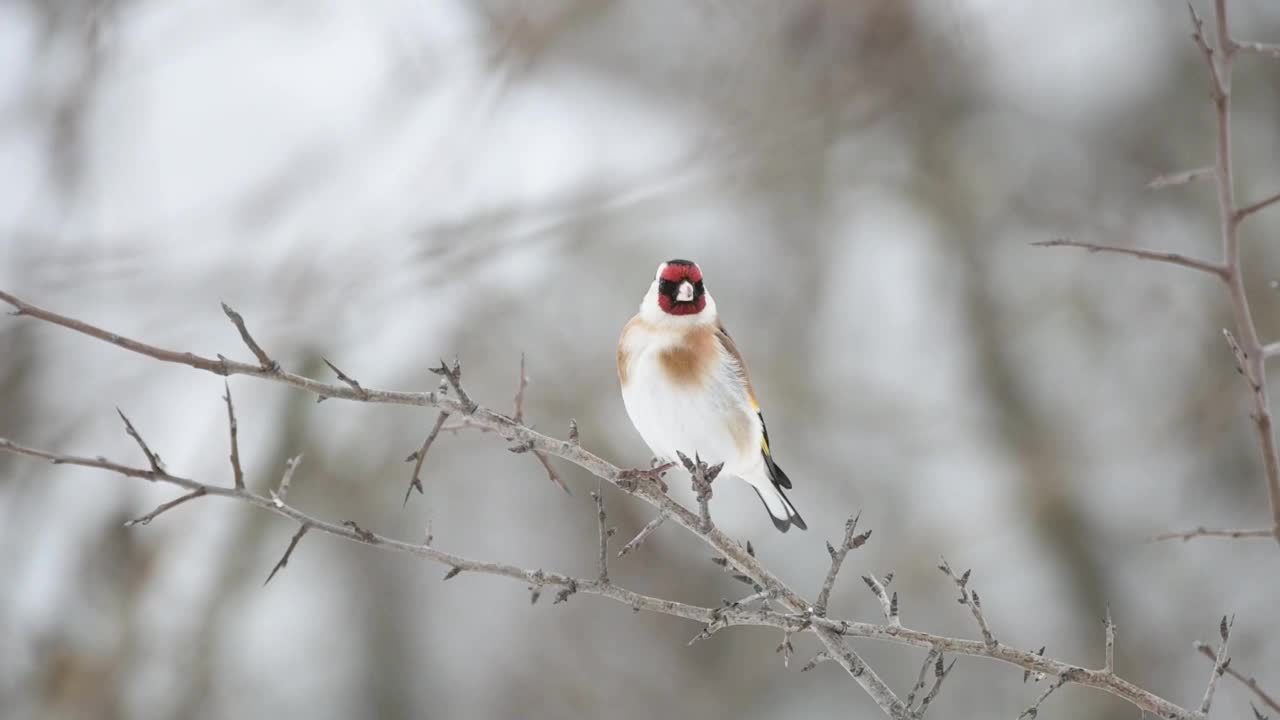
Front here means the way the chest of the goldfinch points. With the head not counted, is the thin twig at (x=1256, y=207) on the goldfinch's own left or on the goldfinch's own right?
on the goldfinch's own left

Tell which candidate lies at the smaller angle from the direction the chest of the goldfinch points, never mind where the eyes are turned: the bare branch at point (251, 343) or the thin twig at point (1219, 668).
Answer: the bare branch

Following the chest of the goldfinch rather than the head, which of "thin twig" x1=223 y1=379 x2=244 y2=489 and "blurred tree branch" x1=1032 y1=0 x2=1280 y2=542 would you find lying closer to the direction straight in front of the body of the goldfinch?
the thin twig

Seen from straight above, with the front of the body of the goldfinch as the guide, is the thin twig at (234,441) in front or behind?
in front

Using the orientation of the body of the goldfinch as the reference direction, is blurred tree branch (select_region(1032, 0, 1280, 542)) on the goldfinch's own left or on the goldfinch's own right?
on the goldfinch's own left

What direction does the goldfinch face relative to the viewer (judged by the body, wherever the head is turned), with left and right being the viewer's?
facing the viewer and to the left of the viewer

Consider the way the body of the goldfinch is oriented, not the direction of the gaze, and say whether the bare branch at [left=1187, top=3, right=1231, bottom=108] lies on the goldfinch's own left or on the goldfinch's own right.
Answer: on the goldfinch's own left

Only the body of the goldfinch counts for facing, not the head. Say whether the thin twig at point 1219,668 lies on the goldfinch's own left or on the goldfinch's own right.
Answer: on the goldfinch's own left
